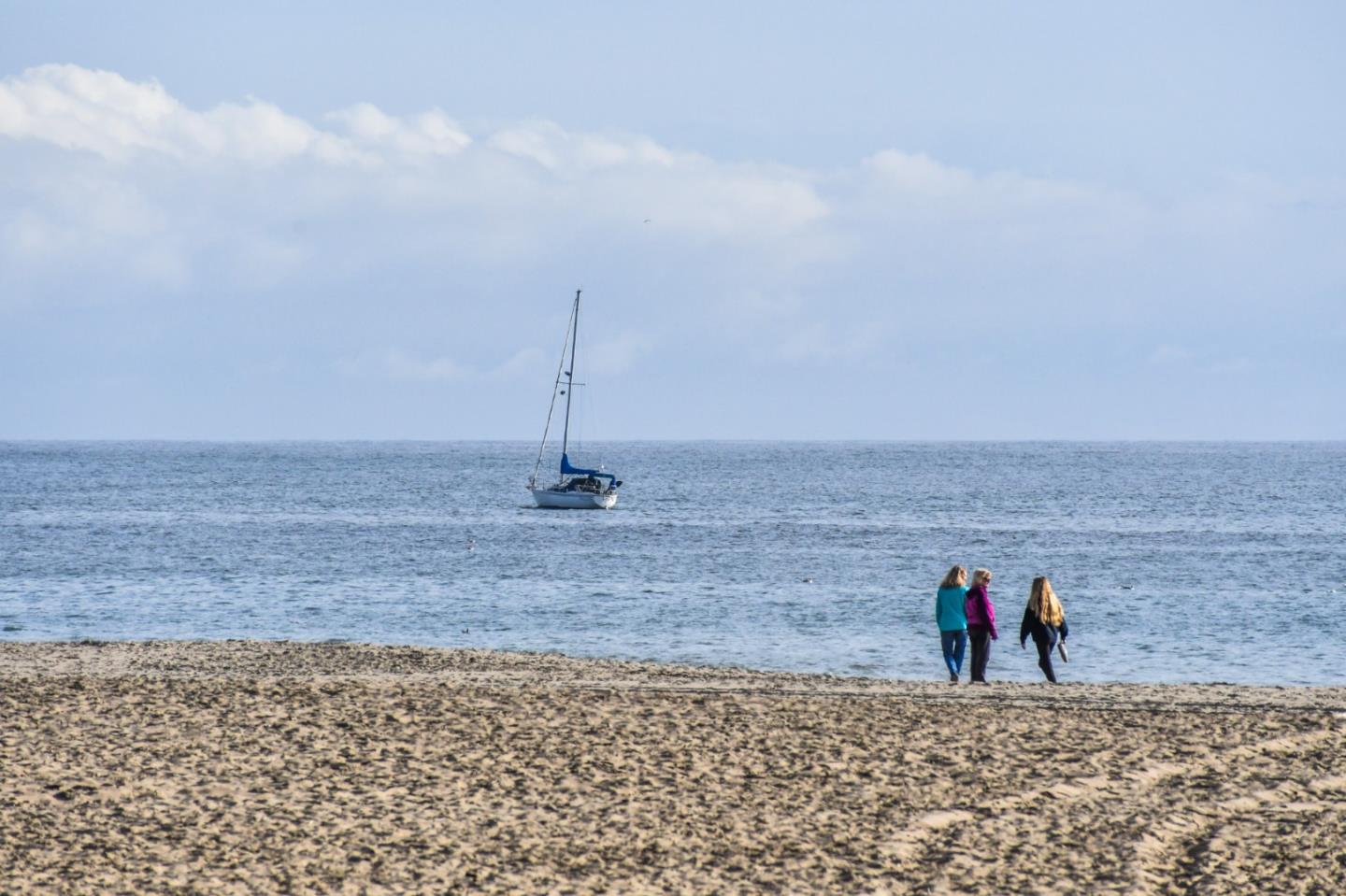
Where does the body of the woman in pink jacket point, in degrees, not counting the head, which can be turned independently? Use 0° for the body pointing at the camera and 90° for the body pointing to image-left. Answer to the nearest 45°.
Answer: approximately 225°

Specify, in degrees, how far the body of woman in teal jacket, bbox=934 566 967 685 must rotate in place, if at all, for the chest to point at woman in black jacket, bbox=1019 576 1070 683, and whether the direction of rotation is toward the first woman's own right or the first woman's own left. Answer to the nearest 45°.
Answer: approximately 45° to the first woman's own right

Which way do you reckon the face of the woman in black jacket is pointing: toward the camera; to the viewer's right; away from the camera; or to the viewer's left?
away from the camera

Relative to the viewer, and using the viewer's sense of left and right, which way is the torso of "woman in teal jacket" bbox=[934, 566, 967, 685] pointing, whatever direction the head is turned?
facing away from the viewer and to the right of the viewer
